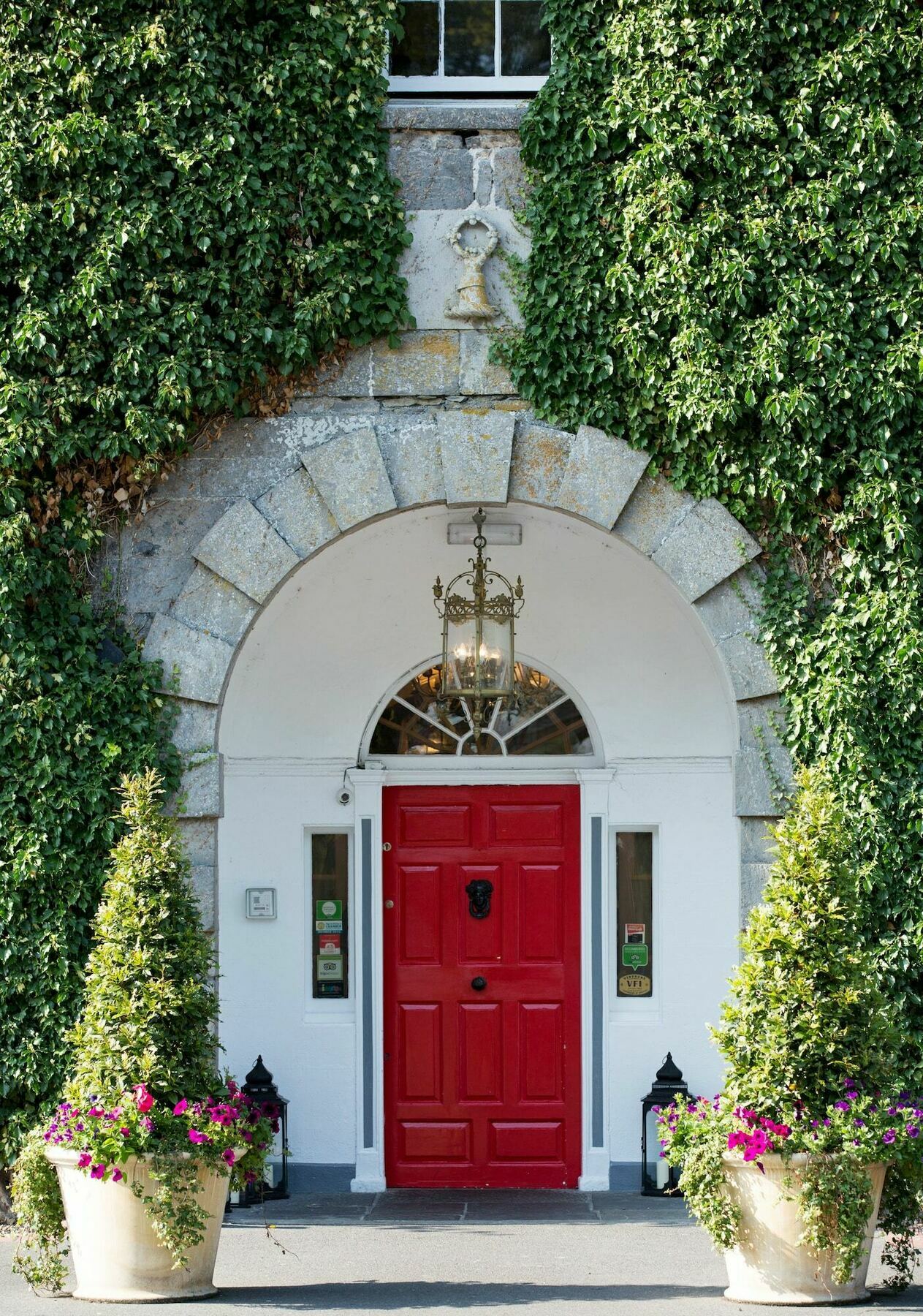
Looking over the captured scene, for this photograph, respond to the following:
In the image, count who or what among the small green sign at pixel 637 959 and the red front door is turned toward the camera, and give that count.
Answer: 2

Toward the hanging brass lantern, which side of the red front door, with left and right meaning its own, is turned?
front

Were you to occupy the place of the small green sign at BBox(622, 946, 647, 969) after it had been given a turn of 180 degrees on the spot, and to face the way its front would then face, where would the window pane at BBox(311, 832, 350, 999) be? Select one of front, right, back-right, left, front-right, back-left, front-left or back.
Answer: left

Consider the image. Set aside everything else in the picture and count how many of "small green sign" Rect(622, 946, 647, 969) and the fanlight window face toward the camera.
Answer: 2

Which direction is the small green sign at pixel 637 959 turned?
toward the camera

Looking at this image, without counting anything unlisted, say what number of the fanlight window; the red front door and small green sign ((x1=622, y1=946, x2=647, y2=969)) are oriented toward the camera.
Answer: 3

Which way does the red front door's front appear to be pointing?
toward the camera

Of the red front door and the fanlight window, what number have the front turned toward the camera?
2
